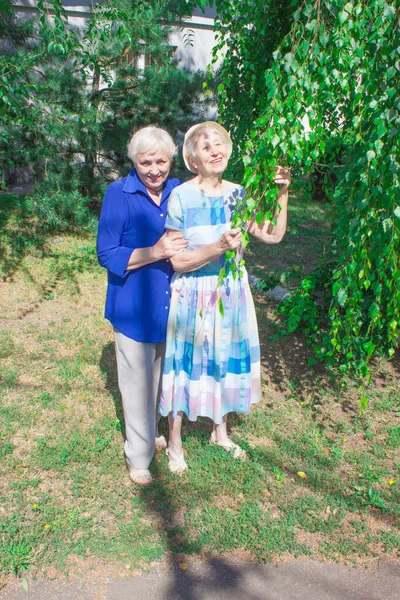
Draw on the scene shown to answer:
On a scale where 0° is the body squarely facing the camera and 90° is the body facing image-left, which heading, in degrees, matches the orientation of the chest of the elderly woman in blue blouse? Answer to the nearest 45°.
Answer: approximately 315°

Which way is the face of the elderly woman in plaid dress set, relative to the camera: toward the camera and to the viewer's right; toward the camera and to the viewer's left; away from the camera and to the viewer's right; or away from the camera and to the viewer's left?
toward the camera and to the viewer's right
